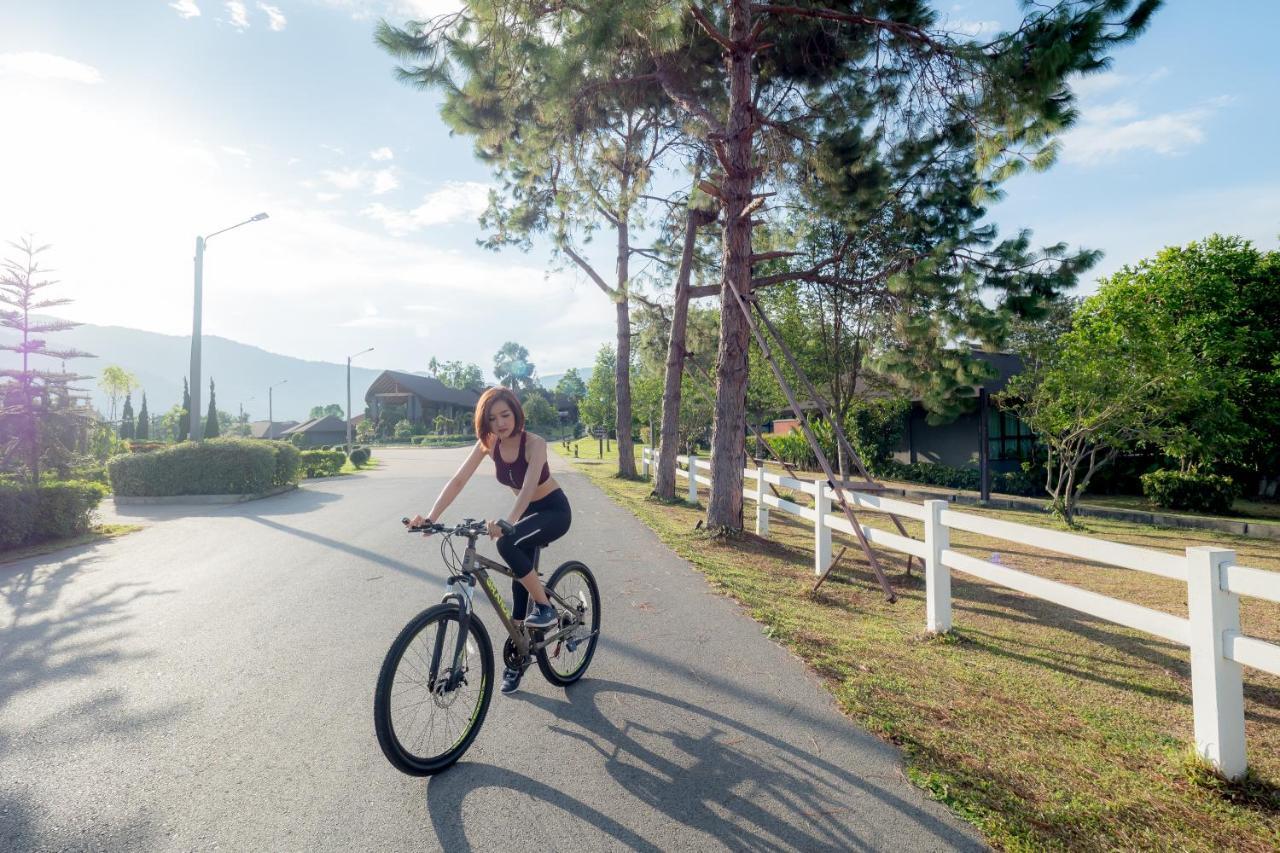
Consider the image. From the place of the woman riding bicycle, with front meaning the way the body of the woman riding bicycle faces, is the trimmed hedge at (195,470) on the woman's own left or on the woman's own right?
on the woman's own right

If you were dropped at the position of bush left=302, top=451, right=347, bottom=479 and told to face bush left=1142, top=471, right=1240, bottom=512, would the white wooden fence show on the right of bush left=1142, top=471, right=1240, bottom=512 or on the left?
right

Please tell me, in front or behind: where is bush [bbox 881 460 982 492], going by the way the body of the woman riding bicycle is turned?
behind

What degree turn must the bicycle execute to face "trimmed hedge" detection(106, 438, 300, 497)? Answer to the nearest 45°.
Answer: approximately 90° to its right

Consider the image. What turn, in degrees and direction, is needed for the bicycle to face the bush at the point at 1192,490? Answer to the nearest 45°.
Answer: approximately 180°

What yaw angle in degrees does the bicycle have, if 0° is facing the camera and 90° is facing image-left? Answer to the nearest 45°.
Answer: approximately 45°
